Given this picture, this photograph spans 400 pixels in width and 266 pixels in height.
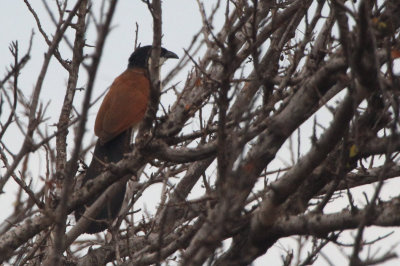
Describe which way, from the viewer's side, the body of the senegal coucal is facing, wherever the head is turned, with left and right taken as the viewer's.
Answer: facing away from the viewer and to the right of the viewer
